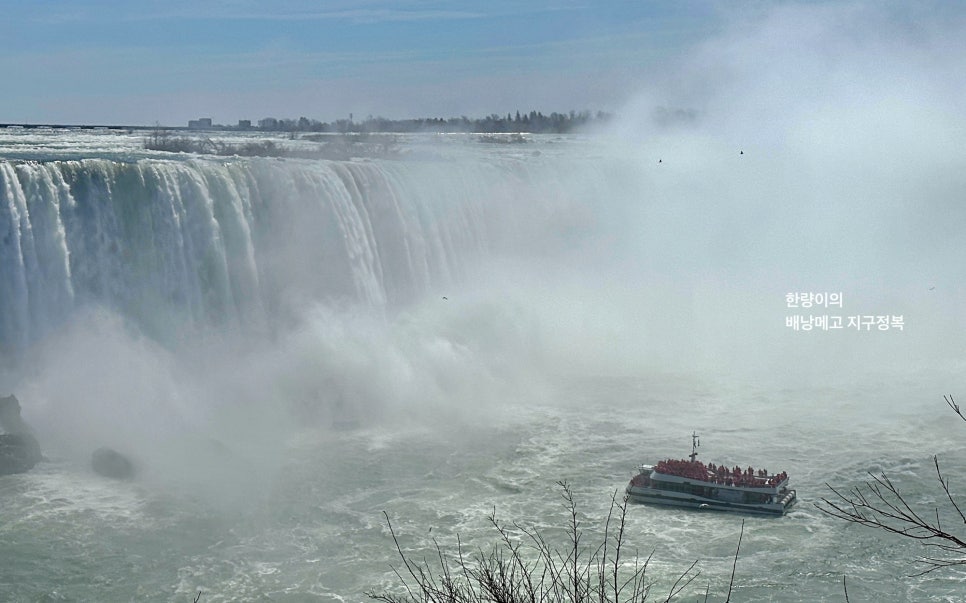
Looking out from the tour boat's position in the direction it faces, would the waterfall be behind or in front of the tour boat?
in front

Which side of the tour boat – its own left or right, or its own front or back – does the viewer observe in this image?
left

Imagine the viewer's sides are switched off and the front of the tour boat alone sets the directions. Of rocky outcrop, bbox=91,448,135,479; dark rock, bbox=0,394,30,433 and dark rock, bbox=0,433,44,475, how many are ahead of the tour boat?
3

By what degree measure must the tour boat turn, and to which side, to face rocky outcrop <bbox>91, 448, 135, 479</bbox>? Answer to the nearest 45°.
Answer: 0° — it already faces it

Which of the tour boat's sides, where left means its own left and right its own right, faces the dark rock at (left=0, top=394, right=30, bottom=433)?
front

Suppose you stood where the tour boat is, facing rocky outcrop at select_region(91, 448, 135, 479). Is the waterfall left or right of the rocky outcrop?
right

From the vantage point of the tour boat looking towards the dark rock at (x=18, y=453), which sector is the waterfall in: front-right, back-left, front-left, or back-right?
front-right

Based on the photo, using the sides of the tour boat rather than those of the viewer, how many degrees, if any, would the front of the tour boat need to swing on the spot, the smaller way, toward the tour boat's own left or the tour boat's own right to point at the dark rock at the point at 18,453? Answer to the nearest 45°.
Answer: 0° — it already faces it
